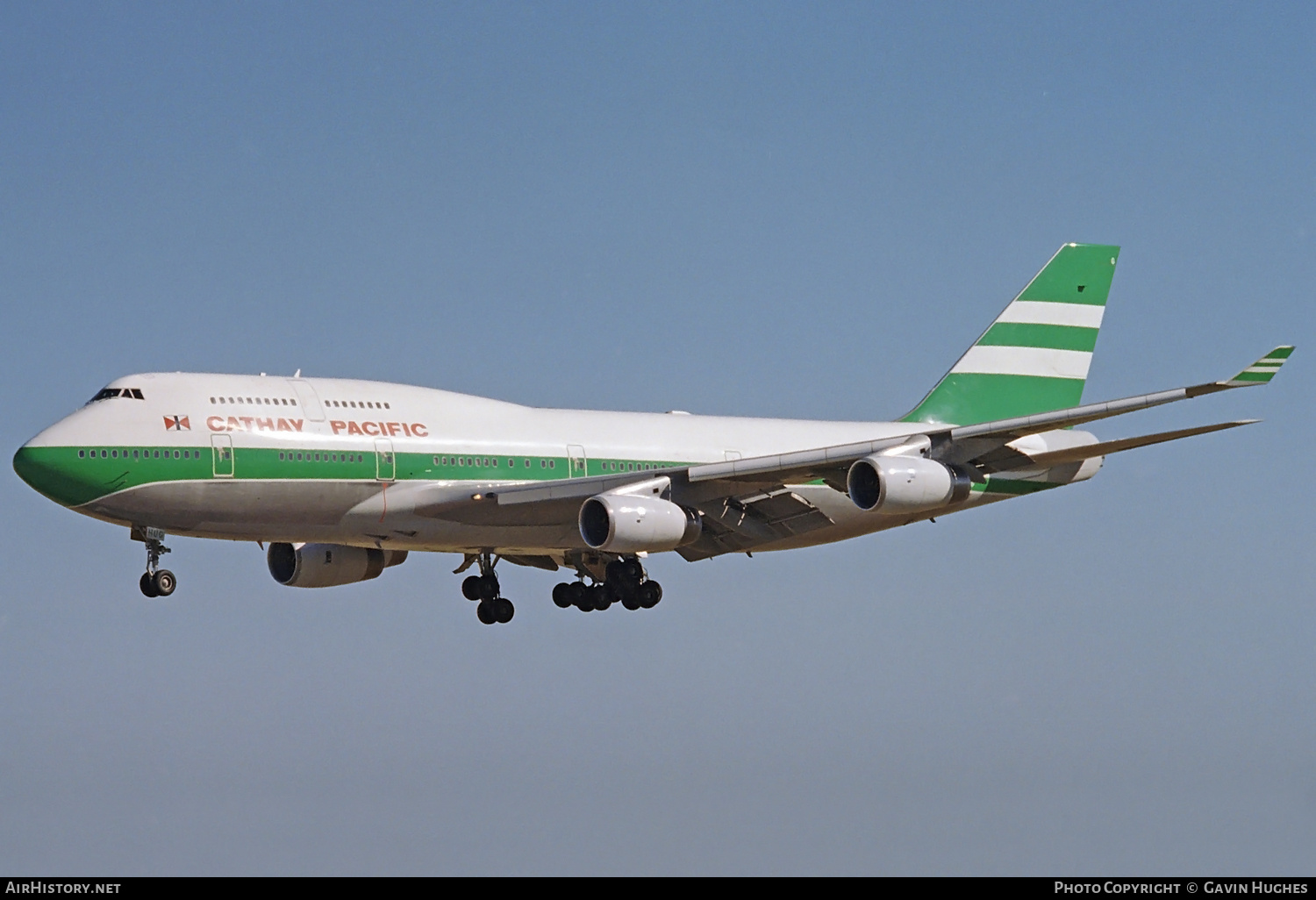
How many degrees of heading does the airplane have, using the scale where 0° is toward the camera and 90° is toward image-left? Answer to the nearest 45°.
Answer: approximately 45°
